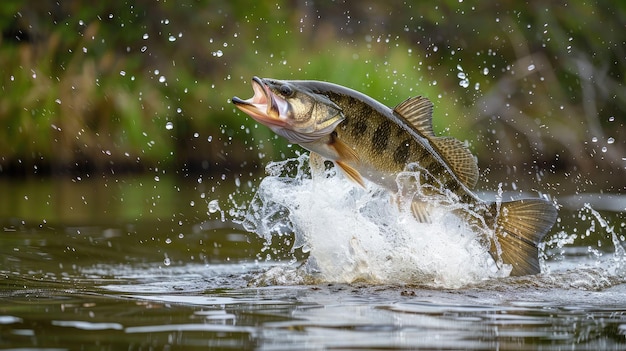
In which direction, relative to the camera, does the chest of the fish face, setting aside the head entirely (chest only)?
to the viewer's left
